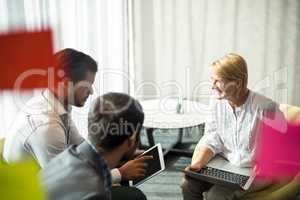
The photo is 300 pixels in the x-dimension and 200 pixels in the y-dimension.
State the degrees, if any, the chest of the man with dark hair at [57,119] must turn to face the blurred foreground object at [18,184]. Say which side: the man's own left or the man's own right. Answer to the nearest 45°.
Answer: approximately 90° to the man's own right

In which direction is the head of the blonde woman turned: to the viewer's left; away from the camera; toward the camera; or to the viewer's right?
to the viewer's left

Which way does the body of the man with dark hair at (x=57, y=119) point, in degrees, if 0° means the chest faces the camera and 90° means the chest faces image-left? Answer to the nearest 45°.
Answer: approximately 270°

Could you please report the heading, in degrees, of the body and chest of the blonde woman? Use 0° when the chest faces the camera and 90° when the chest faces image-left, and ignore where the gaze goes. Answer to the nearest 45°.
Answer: approximately 45°

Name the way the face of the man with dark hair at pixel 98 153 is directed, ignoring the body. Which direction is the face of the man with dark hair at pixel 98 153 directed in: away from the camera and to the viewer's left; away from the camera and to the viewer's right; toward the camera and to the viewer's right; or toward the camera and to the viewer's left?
away from the camera and to the viewer's right

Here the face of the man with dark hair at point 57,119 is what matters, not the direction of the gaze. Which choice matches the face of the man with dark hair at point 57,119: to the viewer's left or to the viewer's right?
to the viewer's right

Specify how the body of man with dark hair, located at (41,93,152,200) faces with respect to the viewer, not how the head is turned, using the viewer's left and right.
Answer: facing away from the viewer and to the right of the viewer

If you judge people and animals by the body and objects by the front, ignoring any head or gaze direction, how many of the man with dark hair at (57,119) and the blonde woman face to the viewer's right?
1
